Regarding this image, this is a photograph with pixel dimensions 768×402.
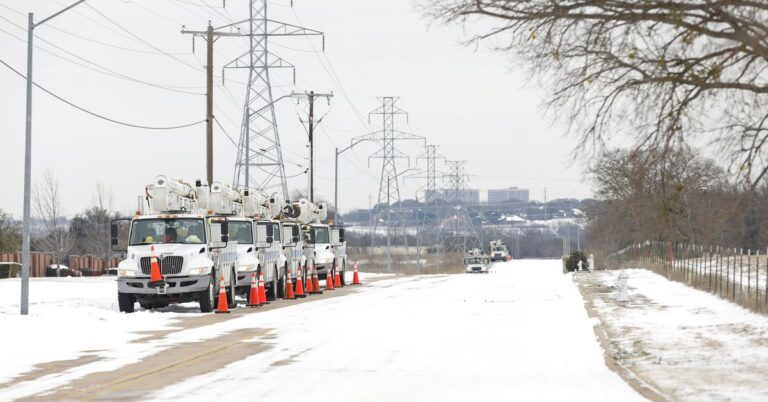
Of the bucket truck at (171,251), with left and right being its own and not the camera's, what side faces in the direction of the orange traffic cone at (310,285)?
back

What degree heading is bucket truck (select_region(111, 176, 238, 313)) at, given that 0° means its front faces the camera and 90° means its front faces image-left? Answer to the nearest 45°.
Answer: approximately 0°

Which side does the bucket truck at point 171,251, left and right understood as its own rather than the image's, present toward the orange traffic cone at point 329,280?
back

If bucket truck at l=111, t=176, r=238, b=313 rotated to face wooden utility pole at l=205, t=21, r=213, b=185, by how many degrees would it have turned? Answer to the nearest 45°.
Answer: approximately 180°

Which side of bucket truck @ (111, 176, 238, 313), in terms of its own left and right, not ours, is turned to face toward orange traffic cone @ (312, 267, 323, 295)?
back

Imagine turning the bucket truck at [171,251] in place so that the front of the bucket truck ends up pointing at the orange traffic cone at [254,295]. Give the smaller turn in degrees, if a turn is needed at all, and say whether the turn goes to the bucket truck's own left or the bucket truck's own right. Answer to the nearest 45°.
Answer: approximately 135° to the bucket truck's own left

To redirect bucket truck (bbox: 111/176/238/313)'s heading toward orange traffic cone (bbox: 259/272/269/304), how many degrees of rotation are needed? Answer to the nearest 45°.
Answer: approximately 135° to its left

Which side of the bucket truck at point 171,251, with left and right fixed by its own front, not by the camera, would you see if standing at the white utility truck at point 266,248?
back
